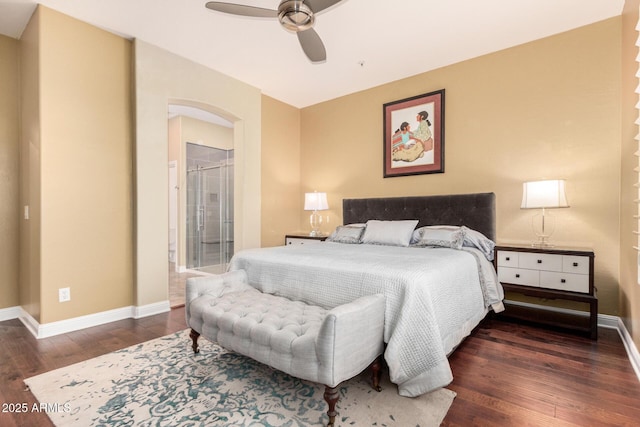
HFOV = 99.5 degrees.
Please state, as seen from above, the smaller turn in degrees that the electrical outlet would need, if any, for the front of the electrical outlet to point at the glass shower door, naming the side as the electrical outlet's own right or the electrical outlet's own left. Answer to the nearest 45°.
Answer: approximately 90° to the electrical outlet's own left

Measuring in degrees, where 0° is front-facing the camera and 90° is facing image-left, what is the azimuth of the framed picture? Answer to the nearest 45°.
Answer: approximately 45°

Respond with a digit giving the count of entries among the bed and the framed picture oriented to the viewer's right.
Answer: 0

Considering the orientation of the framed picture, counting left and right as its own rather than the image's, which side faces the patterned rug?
front

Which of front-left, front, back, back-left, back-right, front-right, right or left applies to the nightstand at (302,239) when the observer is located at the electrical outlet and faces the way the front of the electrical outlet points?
front-left

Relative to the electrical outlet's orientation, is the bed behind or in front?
in front

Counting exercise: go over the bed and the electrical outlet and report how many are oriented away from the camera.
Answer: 0

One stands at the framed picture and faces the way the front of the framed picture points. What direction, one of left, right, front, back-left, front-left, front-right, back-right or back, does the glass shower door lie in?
front-right
